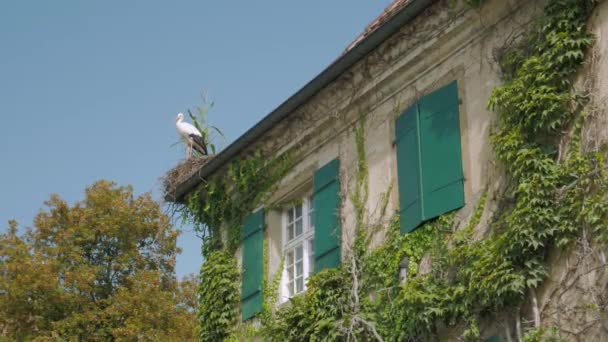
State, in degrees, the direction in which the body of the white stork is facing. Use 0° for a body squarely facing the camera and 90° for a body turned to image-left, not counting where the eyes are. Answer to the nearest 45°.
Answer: approximately 90°
